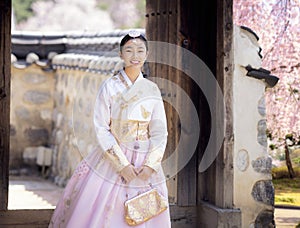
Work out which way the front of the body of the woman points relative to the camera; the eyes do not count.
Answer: toward the camera

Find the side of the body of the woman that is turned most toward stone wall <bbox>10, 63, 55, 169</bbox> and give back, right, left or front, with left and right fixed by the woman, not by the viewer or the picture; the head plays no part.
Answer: back

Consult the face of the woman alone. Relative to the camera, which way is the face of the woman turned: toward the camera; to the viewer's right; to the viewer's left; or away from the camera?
toward the camera

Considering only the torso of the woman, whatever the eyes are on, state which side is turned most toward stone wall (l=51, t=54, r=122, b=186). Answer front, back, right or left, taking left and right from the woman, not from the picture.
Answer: back

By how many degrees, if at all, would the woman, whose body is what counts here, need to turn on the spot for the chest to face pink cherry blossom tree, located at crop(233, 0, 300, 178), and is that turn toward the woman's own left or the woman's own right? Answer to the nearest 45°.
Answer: approximately 135° to the woman's own left

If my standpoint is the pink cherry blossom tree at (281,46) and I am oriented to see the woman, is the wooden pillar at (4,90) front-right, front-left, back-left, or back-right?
front-right

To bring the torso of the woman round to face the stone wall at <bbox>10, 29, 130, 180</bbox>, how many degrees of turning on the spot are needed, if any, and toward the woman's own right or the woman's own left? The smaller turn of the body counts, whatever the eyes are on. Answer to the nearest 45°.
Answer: approximately 180°

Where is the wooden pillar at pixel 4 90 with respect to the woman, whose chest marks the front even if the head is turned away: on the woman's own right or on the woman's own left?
on the woman's own right

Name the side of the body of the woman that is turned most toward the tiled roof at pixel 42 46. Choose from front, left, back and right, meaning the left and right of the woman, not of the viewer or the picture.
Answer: back
